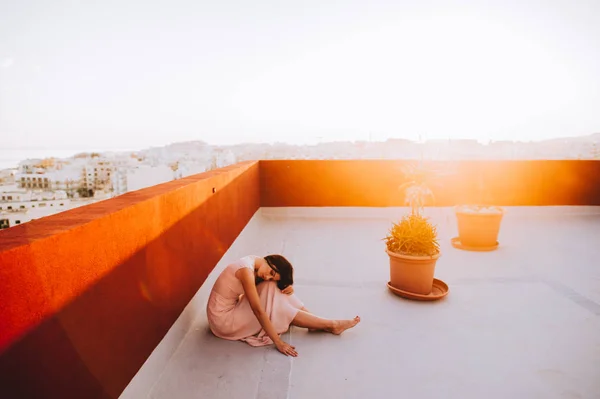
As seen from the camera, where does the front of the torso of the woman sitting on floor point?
to the viewer's right

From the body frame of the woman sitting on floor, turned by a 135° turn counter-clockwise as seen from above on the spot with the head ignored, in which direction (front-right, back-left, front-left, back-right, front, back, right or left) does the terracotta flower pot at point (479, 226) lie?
right

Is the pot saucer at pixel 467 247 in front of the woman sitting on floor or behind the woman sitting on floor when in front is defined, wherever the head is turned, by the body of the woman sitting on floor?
in front

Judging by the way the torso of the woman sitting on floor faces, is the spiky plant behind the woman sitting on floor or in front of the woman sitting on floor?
in front

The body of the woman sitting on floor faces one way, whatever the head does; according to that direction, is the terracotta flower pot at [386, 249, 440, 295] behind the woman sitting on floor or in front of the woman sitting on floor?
in front
